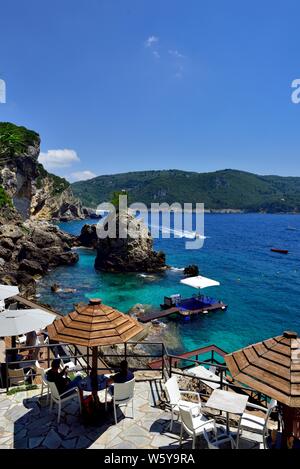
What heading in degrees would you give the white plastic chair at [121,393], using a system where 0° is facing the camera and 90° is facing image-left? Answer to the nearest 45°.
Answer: approximately 135°

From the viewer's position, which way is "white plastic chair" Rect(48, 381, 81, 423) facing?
facing away from the viewer and to the right of the viewer

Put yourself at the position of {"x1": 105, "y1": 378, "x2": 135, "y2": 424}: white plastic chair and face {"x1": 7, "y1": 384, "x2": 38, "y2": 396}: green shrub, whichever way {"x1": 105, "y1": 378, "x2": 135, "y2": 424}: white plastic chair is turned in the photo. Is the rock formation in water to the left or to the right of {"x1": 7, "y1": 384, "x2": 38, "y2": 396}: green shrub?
right

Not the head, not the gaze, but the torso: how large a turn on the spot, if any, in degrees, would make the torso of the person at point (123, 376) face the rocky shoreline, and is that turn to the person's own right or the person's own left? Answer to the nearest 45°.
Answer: approximately 45° to the person's own right

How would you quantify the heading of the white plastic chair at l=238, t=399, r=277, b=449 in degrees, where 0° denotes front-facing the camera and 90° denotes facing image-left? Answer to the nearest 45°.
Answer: approximately 135°

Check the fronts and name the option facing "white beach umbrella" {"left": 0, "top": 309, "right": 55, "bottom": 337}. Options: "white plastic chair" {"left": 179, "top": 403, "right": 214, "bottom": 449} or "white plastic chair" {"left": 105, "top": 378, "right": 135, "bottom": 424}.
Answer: "white plastic chair" {"left": 105, "top": 378, "right": 135, "bottom": 424}
